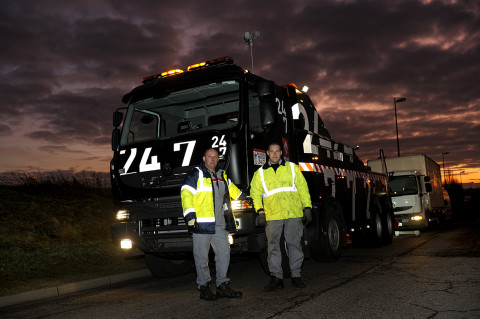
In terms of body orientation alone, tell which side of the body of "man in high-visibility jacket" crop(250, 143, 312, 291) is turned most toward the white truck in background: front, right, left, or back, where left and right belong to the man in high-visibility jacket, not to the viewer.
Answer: back

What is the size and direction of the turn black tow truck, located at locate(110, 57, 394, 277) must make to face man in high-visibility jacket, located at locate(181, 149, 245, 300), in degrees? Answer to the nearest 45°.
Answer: approximately 45° to its left

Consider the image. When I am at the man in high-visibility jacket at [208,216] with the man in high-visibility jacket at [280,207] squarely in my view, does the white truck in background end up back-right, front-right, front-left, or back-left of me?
front-left

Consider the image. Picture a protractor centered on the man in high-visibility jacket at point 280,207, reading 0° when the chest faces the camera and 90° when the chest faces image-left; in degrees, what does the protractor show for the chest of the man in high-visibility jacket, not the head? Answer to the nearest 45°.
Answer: approximately 0°

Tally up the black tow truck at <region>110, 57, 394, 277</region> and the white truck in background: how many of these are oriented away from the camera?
0

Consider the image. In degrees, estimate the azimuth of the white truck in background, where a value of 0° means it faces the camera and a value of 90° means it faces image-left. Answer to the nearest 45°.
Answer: approximately 45°

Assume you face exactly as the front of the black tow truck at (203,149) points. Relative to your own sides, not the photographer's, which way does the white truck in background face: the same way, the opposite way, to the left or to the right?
the same way

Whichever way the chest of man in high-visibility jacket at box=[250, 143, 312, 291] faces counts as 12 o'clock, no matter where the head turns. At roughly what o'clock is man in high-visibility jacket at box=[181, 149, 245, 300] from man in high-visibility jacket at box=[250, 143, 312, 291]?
man in high-visibility jacket at box=[181, 149, 245, 300] is roughly at 2 o'clock from man in high-visibility jacket at box=[250, 143, 312, 291].

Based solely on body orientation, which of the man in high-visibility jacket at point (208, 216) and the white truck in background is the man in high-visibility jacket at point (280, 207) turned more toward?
the man in high-visibility jacket

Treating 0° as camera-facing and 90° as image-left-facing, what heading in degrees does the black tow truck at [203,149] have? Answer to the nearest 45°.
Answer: approximately 45°

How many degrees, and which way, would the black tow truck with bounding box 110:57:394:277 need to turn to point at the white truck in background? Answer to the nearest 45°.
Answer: approximately 180°
